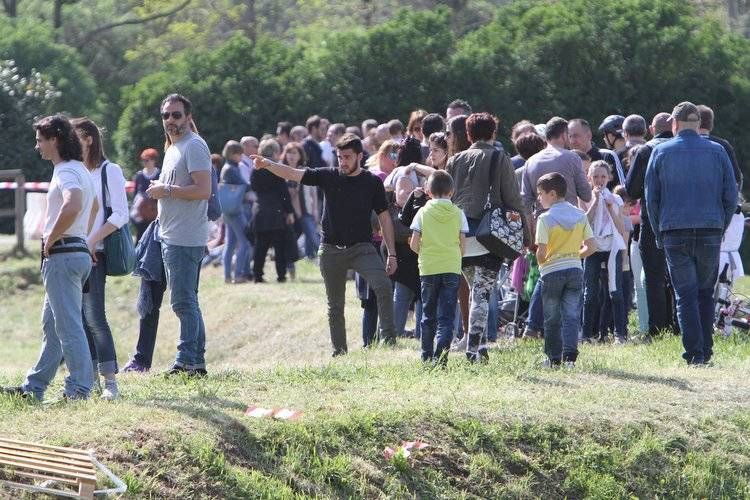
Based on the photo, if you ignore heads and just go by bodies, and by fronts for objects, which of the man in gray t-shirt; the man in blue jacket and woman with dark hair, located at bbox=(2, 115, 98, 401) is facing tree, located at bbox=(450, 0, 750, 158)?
the man in blue jacket

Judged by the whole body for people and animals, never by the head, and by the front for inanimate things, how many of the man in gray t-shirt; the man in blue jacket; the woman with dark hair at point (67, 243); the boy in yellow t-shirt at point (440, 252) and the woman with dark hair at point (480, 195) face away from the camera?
3

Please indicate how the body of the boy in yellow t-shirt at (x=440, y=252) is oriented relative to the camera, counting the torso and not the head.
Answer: away from the camera

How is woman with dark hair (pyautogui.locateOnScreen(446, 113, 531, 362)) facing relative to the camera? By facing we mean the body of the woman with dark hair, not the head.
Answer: away from the camera

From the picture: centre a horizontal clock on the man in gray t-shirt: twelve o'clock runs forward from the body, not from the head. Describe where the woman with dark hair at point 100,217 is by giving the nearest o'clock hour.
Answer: The woman with dark hair is roughly at 1 o'clock from the man in gray t-shirt.

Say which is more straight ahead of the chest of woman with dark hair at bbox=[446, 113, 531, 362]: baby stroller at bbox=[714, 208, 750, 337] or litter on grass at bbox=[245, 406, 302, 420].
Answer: the baby stroller

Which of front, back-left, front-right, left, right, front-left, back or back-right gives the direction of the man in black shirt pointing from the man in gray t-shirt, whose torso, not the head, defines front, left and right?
back

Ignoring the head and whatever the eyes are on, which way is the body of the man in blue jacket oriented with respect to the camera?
away from the camera

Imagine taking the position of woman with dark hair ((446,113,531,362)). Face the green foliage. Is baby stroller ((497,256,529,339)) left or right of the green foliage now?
right

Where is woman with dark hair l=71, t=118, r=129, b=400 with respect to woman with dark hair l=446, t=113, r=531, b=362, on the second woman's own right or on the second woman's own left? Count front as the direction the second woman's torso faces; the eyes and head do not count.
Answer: on the second woman's own left

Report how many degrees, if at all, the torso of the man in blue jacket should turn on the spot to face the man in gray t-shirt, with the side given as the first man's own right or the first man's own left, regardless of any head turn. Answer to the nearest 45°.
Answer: approximately 135° to the first man's own left
